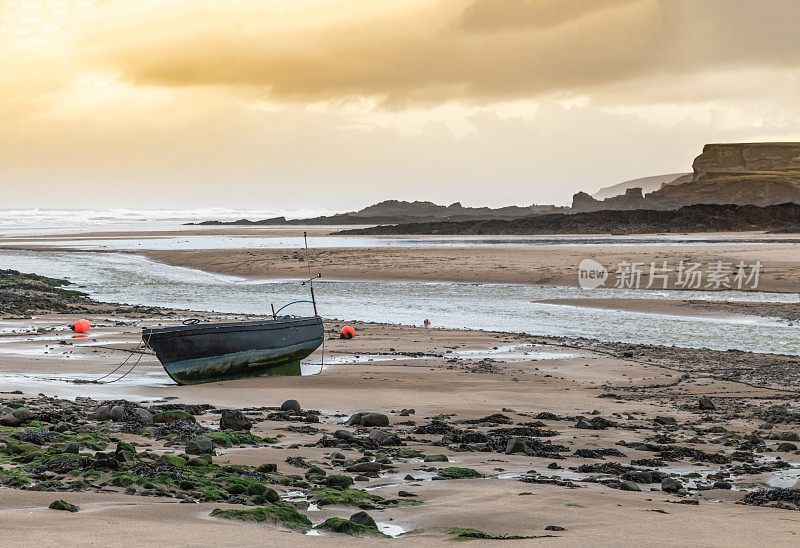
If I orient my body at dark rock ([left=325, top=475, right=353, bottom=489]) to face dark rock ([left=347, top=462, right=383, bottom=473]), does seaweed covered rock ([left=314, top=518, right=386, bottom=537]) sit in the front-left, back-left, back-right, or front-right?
back-right

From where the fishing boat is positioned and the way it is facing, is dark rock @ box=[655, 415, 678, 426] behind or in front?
behind

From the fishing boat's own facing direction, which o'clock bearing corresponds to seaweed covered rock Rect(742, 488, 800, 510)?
The seaweed covered rock is roughly at 8 o'clock from the fishing boat.

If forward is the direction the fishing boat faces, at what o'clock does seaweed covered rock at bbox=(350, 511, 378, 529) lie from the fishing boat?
The seaweed covered rock is roughly at 9 o'clock from the fishing boat.

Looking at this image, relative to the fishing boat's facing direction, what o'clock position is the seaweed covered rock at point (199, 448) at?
The seaweed covered rock is roughly at 9 o'clock from the fishing boat.

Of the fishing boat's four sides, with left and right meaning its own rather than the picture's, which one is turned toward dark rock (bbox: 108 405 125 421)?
left

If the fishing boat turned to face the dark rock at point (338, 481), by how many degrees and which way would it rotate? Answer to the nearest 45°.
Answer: approximately 90° to its left

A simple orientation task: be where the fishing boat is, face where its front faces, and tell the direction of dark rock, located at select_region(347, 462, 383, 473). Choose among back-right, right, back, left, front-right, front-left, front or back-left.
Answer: left

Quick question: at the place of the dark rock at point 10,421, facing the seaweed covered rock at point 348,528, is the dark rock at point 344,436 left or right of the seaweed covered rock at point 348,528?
left

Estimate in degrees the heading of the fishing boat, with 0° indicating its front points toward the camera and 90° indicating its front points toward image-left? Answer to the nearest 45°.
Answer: approximately 90°

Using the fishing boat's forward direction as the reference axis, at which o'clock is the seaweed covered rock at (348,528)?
The seaweed covered rock is roughly at 9 o'clock from the fishing boat.

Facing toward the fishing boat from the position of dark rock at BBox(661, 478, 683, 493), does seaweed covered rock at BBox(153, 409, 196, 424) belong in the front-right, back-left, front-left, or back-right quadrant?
front-left

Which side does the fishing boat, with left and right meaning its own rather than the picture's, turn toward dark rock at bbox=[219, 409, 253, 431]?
left

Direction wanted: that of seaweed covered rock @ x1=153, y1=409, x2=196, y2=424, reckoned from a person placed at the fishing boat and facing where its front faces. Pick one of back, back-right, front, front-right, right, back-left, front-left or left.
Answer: left

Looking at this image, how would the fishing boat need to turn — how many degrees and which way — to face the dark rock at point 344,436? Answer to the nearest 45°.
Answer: approximately 90° to its left

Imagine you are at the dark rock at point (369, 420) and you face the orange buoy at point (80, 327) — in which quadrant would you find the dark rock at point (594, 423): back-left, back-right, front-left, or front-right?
back-right

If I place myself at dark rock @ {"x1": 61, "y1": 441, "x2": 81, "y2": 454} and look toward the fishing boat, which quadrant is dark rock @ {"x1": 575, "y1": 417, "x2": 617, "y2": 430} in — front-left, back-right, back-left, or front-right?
front-right
